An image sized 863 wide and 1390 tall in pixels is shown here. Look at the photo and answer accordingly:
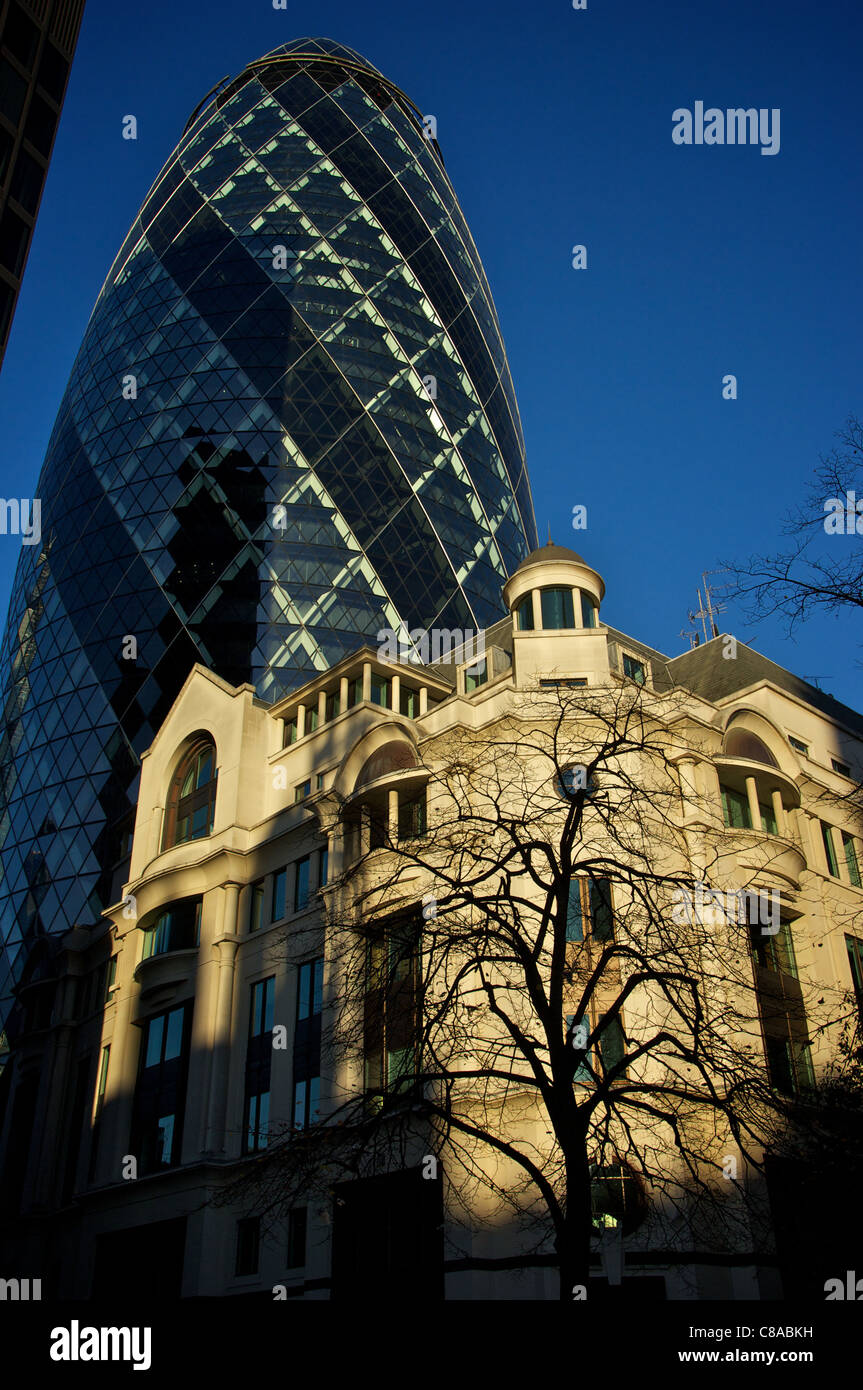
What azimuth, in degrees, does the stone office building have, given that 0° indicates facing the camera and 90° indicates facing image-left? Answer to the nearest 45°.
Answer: approximately 0°
